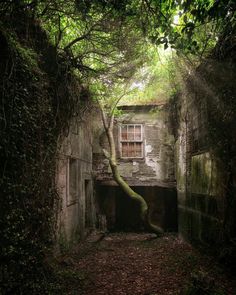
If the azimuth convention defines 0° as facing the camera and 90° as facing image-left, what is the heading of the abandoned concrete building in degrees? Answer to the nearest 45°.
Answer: approximately 0°
